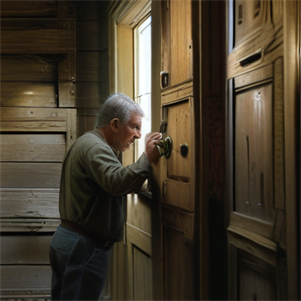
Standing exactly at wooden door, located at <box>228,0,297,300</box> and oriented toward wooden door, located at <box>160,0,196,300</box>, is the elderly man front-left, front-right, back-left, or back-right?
front-left

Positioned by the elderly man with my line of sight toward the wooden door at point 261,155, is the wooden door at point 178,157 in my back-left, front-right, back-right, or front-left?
front-left

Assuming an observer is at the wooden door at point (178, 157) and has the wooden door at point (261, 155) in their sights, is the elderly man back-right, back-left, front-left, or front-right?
back-right

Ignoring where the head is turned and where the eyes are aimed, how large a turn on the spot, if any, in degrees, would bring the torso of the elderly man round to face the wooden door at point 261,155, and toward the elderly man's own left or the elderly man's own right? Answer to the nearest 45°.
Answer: approximately 45° to the elderly man's own right

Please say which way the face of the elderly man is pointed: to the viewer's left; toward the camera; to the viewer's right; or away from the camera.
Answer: to the viewer's right

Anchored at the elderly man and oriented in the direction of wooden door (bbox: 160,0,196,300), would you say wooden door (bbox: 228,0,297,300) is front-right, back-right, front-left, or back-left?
front-right

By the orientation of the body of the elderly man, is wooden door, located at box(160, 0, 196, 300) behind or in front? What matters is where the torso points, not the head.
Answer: in front

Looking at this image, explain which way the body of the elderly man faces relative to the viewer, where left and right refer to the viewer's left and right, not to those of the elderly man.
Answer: facing to the right of the viewer
